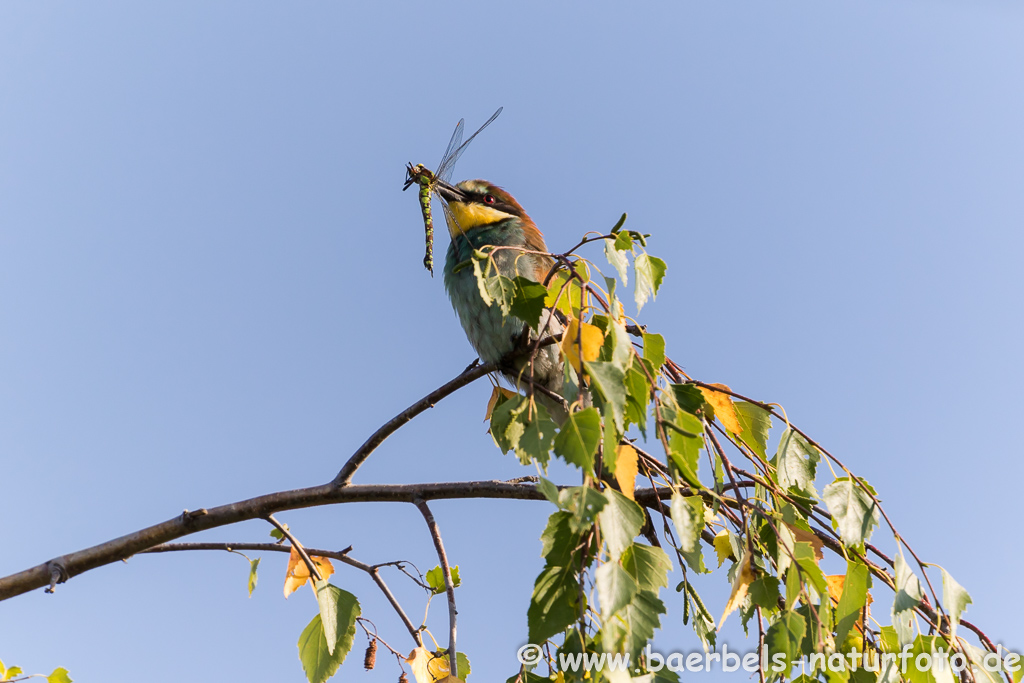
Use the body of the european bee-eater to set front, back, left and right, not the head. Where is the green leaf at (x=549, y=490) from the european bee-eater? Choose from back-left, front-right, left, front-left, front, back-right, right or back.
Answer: front-left

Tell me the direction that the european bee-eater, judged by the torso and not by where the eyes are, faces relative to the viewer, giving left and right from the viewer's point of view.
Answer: facing the viewer and to the left of the viewer
